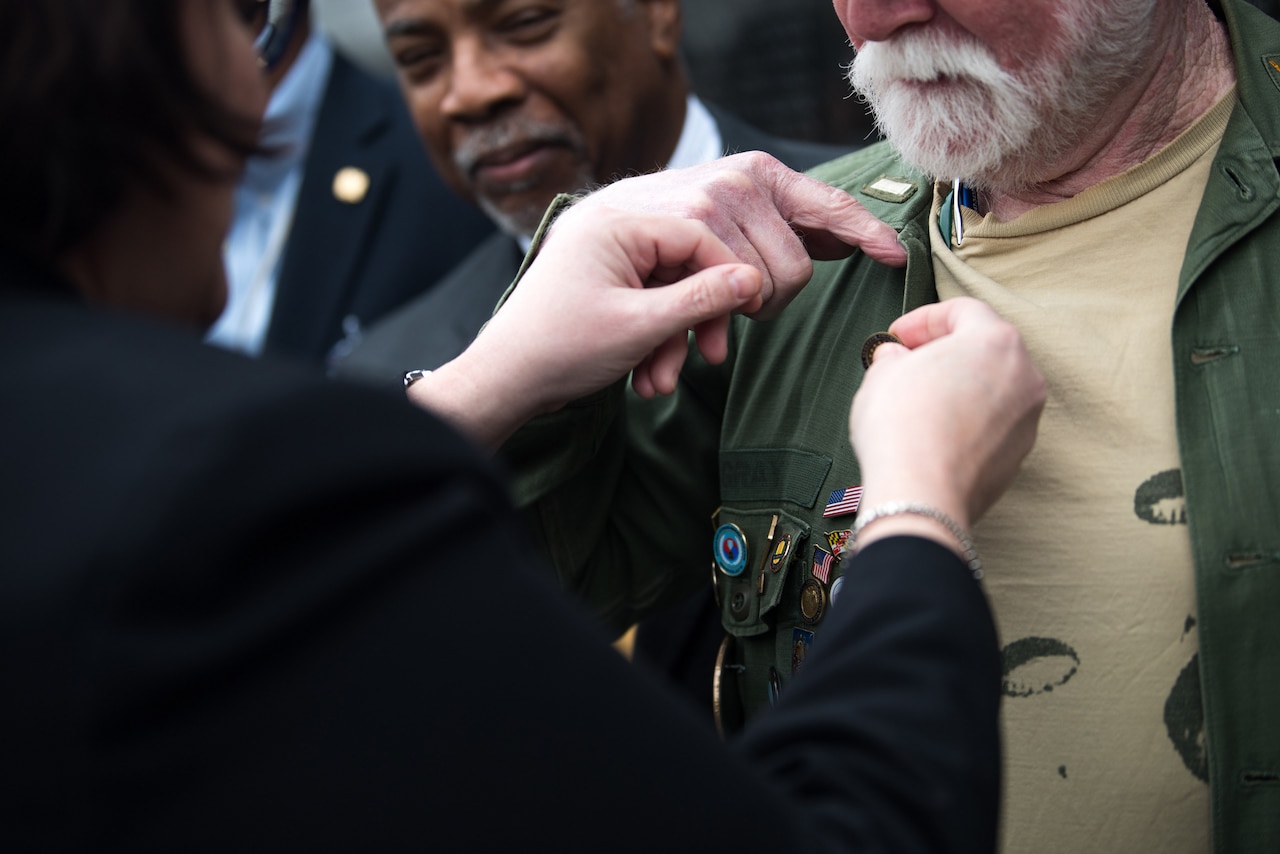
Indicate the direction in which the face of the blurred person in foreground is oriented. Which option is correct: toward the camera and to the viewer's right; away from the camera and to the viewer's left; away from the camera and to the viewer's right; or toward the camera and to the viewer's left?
away from the camera and to the viewer's right

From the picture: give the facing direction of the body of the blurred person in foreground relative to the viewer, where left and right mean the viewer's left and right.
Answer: facing away from the viewer and to the right of the viewer

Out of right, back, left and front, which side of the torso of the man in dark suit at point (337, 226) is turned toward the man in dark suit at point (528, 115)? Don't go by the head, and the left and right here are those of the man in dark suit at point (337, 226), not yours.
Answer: left

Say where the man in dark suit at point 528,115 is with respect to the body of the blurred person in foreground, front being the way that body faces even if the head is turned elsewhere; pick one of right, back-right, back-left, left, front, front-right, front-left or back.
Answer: front-left

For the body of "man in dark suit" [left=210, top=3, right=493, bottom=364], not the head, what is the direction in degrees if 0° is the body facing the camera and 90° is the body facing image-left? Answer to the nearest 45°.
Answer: approximately 45°

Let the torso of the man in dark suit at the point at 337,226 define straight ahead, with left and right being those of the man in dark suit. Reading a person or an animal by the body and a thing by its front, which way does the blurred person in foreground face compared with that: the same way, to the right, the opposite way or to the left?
the opposite way

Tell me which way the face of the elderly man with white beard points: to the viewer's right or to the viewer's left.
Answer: to the viewer's left

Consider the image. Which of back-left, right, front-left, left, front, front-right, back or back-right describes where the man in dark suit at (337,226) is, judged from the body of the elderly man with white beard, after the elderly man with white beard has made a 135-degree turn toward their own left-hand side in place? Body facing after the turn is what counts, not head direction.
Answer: back-left

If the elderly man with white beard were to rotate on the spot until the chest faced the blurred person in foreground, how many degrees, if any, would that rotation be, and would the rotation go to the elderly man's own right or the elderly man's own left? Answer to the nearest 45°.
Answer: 0° — they already face them

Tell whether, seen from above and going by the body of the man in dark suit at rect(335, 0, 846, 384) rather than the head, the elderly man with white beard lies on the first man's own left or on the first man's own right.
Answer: on the first man's own left

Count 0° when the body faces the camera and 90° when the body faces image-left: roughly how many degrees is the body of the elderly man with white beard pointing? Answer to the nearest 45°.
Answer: approximately 45°

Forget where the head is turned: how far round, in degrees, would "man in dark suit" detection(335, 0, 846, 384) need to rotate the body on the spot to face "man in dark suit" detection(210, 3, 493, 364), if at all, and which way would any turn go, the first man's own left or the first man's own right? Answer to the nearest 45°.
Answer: approximately 90° to the first man's own right
